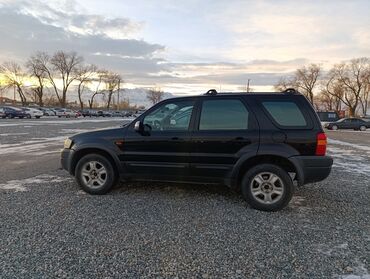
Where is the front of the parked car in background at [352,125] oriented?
to the viewer's left

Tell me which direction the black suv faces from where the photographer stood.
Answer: facing to the left of the viewer

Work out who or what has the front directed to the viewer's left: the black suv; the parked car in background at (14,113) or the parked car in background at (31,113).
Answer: the black suv

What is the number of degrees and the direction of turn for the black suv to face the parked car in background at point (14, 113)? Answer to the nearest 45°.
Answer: approximately 45° to its right

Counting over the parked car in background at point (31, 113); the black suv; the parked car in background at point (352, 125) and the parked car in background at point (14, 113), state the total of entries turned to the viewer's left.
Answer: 2

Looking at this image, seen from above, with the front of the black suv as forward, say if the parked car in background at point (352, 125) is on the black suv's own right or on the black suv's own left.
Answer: on the black suv's own right

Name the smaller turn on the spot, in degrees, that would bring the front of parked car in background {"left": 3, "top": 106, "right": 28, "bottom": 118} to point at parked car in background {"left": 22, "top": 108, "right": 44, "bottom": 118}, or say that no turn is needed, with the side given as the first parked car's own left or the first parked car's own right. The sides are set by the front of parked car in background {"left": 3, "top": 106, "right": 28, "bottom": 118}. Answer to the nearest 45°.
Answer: approximately 45° to the first parked car's own left

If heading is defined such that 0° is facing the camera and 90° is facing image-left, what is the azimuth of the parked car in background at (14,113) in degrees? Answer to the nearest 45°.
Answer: approximately 315°

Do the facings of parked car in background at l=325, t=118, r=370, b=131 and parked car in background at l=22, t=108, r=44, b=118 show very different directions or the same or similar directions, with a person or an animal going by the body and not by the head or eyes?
very different directions
